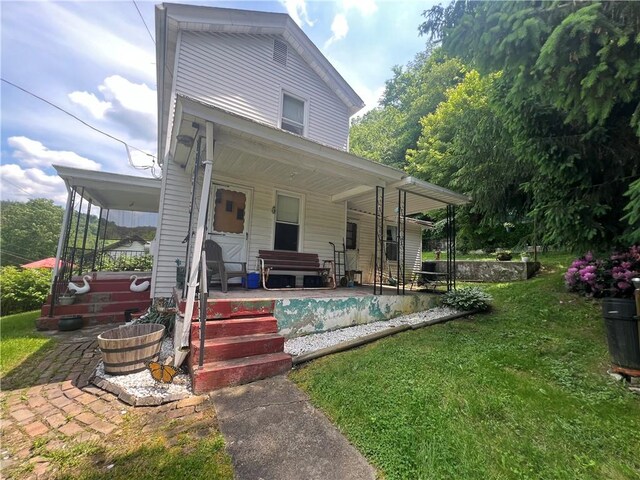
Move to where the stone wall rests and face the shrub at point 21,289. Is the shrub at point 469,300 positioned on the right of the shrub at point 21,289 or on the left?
left

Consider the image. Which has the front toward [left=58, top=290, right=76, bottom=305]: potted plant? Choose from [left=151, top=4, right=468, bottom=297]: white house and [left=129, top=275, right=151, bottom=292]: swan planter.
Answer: the swan planter

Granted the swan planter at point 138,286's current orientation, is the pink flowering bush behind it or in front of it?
behind

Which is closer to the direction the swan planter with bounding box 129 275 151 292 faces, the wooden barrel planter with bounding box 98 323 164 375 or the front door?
the wooden barrel planter

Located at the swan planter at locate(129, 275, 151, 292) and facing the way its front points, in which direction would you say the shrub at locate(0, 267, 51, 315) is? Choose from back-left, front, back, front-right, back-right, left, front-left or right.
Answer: front-right

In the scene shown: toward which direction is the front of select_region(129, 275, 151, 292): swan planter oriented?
to the viewer's left

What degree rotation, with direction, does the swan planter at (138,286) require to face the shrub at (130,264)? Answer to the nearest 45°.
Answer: approximately 90° to its right

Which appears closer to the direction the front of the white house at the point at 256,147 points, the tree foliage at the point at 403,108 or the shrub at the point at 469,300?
the shrub

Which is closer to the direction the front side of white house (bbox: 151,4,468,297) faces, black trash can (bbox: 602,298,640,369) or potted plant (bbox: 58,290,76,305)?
the black trash can

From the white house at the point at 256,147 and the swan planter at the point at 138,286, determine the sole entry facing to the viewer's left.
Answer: the swan planter

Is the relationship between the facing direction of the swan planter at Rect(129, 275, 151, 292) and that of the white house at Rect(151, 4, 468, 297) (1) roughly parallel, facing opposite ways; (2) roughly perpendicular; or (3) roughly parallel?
roughly perpendicular

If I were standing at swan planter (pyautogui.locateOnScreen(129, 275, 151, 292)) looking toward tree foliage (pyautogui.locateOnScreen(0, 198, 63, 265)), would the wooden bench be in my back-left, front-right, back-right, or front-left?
back-right
